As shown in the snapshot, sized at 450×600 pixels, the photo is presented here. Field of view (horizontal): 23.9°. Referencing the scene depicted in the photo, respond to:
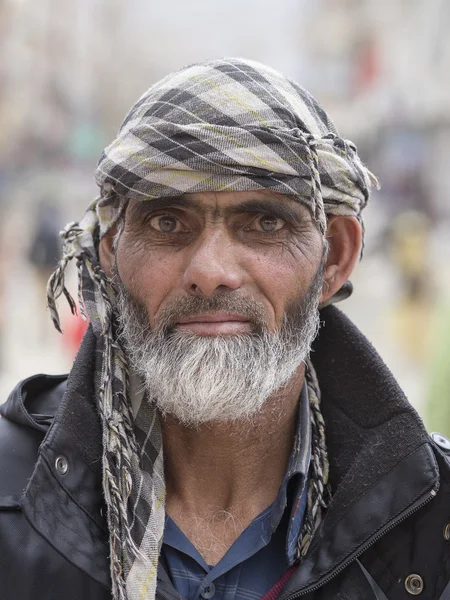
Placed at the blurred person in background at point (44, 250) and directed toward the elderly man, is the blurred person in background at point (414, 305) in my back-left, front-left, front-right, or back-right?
front-left

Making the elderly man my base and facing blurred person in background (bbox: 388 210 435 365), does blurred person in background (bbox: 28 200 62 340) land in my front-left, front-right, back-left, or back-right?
front-left

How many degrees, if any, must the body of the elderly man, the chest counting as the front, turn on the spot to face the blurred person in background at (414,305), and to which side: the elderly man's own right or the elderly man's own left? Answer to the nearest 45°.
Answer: approximately 180°

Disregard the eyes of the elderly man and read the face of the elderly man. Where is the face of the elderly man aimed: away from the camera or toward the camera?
toward the camera

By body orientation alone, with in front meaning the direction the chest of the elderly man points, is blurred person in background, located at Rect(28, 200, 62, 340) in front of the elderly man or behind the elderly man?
behind

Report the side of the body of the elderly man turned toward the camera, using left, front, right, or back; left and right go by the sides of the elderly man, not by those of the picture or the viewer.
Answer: front
